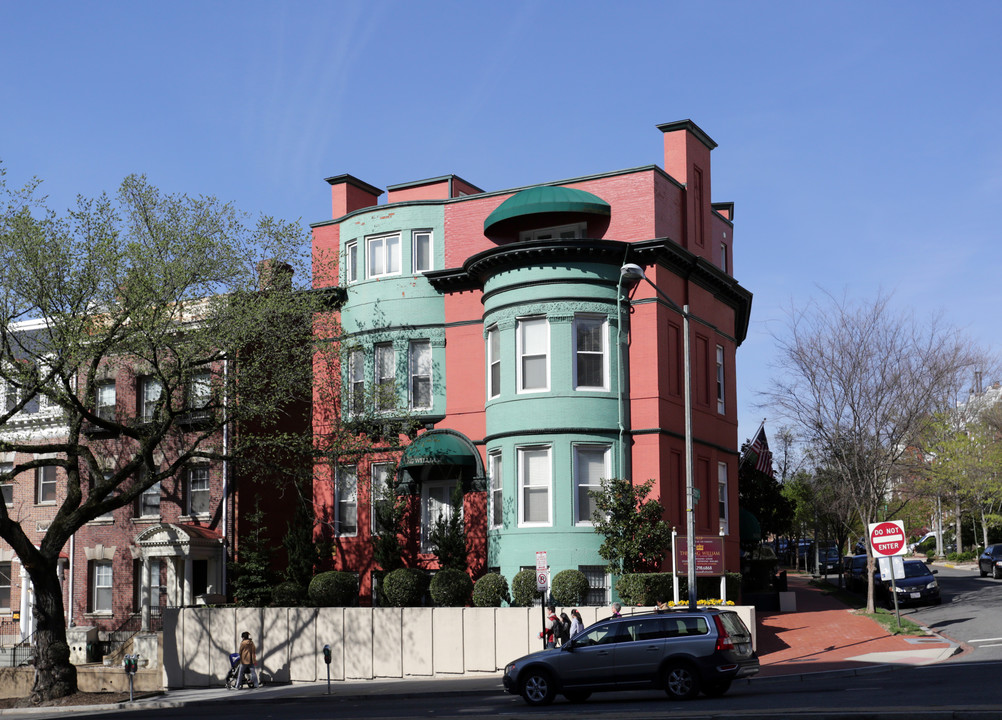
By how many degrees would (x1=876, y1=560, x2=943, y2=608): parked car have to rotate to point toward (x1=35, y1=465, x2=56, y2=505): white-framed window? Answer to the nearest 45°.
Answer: approximately 90° to its right

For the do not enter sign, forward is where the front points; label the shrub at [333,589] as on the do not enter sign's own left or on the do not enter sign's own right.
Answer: on the do not enter sign's own right

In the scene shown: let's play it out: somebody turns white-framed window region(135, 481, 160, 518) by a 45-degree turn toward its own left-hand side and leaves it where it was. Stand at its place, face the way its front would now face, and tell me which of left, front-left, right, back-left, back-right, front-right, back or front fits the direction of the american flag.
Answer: front-left

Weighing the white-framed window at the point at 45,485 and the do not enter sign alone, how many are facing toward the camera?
2

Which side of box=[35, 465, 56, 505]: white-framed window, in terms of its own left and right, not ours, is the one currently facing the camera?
front

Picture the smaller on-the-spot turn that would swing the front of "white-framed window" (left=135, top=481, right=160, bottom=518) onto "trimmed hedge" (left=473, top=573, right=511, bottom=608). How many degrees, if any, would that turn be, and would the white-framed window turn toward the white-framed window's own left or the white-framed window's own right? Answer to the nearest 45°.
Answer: approximately 45° to the white-framed window's own left

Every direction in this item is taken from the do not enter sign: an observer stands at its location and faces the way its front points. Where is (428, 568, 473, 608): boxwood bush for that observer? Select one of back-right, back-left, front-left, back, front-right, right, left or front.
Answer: right

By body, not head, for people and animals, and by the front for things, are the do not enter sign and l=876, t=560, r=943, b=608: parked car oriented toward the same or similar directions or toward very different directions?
same or similar directions

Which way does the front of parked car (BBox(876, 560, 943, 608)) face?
toward the camera

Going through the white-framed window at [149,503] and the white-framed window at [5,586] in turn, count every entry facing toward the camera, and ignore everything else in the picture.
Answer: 2

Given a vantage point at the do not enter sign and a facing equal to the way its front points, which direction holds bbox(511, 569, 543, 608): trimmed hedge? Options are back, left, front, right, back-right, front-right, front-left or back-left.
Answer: right

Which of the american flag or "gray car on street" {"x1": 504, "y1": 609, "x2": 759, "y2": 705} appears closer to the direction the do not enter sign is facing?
the gray car on street

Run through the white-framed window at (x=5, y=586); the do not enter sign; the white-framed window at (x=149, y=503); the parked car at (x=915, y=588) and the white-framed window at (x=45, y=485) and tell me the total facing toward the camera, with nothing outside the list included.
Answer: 5

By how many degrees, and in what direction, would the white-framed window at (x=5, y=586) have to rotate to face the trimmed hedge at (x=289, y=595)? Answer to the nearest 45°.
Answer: approximately 45° to its left

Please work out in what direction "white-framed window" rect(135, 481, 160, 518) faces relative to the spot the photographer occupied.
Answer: facing the viewer

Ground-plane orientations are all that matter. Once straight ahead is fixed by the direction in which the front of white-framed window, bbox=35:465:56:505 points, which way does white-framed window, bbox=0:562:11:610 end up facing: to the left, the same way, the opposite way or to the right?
the same way
